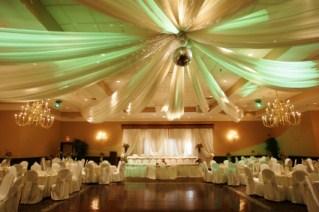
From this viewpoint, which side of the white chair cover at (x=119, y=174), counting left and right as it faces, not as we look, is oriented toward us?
left

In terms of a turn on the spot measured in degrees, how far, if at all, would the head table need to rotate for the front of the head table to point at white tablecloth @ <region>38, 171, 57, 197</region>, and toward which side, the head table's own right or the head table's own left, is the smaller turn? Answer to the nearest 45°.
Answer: approximately 45° to the head table's own right

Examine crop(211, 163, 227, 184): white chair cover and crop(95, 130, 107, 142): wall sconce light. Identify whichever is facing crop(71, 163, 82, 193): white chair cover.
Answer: the wall sconce light

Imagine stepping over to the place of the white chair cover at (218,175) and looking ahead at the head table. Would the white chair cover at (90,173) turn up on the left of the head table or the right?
left

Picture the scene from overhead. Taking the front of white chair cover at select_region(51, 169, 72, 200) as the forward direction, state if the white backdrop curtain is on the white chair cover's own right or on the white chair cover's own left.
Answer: on the white chair cover's own right

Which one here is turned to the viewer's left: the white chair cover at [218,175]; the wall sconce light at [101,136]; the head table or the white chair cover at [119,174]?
the white chair cover at [119,174]

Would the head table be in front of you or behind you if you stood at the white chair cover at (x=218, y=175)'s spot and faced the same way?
behind

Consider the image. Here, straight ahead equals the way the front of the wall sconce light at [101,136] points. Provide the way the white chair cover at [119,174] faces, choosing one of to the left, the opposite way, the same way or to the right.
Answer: to the right

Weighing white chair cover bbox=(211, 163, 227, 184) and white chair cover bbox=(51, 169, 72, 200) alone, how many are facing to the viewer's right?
1

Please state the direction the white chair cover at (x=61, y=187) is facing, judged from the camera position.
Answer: facing away from the viewer and to the left of the viewer

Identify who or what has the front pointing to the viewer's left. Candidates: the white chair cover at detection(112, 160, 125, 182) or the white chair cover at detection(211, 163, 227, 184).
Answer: the white chair cover at detection(112, 160, 125, 182)

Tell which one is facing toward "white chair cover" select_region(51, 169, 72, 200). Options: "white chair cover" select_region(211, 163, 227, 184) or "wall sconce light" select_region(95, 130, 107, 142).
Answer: the wall sconce light

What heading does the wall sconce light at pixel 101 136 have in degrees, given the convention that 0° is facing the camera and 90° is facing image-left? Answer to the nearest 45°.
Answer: approximately 0°

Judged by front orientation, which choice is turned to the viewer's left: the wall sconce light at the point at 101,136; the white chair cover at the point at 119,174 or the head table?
the white chair cover

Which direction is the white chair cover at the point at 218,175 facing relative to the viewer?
to the viewer's right

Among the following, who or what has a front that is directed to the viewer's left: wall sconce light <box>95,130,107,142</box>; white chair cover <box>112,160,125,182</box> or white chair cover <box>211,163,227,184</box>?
white chair cover <box>112,160,125,182</box>

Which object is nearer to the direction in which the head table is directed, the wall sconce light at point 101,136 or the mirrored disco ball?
the mirrored disco ball
